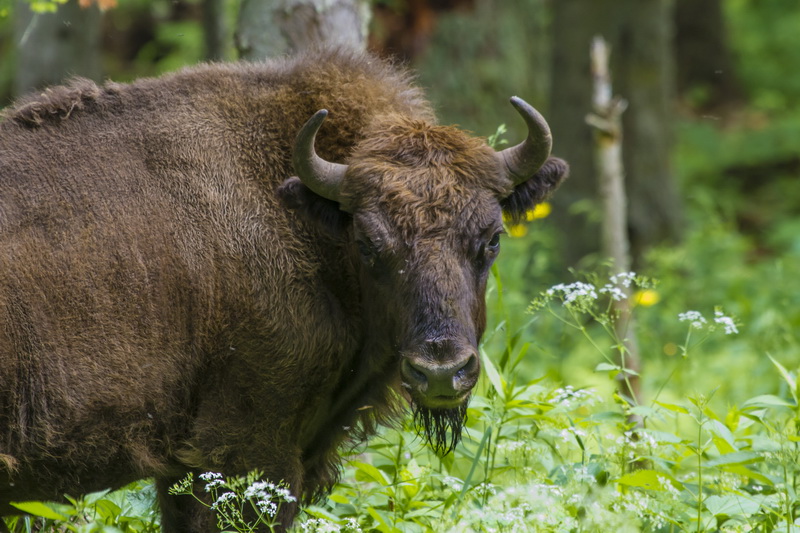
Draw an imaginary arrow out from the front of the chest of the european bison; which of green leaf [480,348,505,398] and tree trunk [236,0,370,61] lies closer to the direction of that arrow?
the green leaf

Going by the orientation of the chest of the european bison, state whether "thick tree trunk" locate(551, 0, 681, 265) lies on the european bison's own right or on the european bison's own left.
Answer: on the european bison's own left

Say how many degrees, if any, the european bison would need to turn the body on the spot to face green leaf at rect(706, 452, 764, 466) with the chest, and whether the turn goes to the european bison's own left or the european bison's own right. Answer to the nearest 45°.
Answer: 0° — it already faces it

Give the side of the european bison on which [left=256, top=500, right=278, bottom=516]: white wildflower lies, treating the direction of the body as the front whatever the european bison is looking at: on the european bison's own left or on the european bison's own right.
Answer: on the european bison's own right

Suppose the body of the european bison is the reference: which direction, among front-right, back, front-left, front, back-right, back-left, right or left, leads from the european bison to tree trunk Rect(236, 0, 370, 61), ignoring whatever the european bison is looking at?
left

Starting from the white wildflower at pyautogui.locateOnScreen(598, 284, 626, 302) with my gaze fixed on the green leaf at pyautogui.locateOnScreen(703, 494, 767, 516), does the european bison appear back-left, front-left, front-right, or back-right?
back-right

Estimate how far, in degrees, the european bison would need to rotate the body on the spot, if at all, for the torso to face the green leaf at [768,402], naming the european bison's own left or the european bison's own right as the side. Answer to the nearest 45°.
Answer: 0° — it already faces it

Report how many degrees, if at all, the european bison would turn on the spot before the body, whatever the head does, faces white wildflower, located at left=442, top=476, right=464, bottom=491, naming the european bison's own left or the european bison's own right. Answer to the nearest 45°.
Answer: approximately 45° to the european bison's own right

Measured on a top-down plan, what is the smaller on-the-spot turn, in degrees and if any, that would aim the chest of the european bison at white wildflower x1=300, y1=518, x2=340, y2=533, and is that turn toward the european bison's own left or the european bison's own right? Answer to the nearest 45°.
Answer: approximately 90° to the european bison's own right

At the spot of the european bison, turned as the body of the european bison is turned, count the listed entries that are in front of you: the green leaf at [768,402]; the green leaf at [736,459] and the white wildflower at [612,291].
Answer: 3

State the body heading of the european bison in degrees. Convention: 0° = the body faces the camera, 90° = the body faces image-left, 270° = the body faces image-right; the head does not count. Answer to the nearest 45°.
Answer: approximately 270°

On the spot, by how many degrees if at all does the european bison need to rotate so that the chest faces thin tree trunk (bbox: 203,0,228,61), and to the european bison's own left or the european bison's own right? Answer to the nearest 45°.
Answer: approximately 90° to the european bison's own left
